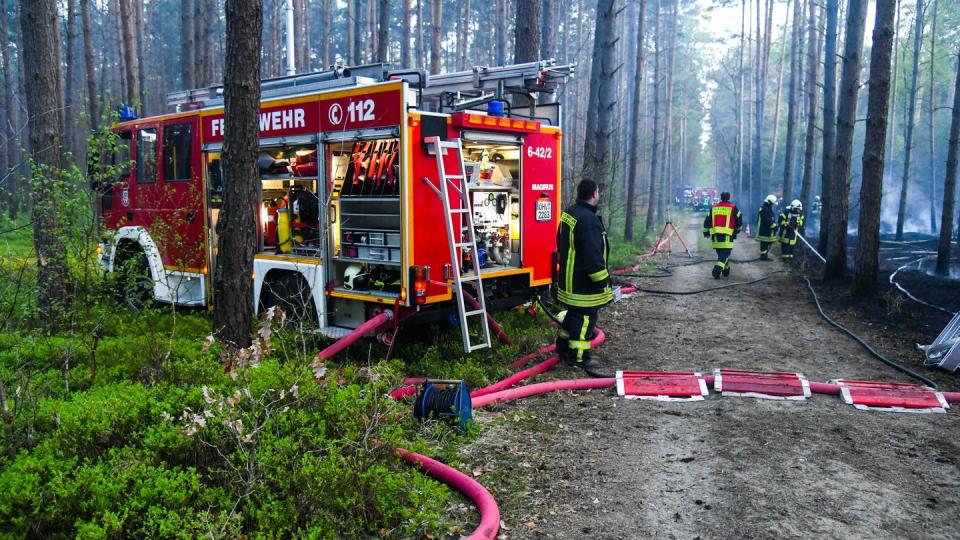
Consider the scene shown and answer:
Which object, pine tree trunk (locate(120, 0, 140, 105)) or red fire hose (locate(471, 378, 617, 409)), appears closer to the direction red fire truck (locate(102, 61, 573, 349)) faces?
the pine tree trunk

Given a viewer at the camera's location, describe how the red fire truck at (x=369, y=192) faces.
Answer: facing away from the viewer and to the left of the viewer

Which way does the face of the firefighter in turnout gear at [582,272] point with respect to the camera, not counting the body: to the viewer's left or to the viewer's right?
to the viewer's right

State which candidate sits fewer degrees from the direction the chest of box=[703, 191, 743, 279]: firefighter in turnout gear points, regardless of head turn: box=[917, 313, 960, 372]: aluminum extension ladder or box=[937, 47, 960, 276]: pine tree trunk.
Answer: the pine tree trunk

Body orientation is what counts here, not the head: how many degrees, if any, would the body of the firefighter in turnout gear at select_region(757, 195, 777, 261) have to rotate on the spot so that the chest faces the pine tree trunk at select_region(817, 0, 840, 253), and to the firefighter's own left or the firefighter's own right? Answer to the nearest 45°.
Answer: approximately 45° to the firefighter's own left

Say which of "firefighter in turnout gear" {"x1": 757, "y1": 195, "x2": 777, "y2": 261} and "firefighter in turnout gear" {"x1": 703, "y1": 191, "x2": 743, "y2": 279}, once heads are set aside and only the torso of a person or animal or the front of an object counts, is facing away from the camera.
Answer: "firefighter in turnout gear" {"x1": 703, "y1": 191, "x2": 743, "y2": 279}

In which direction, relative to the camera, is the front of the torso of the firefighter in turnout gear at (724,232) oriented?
away from the camera

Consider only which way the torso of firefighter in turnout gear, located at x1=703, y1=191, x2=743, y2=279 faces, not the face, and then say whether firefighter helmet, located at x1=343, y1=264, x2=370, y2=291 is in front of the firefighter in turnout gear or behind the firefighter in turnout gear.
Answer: behind
